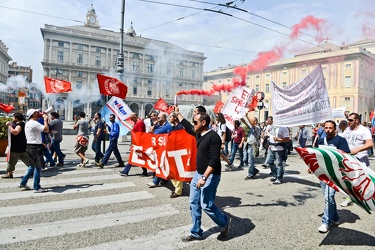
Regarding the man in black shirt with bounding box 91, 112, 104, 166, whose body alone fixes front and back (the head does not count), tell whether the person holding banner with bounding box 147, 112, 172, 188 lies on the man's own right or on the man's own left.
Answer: on the man's own left

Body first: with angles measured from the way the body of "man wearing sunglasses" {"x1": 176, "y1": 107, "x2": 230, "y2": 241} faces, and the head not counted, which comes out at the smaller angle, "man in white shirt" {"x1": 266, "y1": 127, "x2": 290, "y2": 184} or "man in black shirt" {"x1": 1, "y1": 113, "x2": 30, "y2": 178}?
the man in black shirt

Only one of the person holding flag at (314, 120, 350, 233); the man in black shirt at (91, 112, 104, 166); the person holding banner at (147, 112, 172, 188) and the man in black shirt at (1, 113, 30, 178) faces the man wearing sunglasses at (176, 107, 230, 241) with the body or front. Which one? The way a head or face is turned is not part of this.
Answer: the person holding flag

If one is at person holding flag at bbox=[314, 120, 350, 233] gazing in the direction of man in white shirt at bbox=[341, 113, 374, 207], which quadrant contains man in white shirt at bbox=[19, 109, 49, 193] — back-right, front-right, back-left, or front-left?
back-left

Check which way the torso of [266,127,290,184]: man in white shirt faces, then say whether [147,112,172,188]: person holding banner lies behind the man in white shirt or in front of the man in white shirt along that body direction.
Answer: in front

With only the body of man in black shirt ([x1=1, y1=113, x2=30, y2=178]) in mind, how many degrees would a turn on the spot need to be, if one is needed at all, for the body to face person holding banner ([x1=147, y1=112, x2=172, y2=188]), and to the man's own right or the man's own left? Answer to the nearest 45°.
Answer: approximately 135° to the man's own left

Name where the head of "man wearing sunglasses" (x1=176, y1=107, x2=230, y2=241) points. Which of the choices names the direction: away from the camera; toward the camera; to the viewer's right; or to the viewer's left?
to the viewer's left

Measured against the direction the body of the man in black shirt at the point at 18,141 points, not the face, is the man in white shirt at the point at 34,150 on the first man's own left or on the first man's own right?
on the first man's own left

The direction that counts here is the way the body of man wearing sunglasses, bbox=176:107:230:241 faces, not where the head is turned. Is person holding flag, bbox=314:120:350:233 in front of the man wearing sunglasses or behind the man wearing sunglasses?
behind

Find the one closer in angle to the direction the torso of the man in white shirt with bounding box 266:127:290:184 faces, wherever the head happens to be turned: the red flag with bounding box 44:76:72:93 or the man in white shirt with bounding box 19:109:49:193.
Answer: the man in white shirt

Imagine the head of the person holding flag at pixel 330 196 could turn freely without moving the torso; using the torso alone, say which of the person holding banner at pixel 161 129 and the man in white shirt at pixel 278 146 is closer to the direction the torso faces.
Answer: the person holding banner
